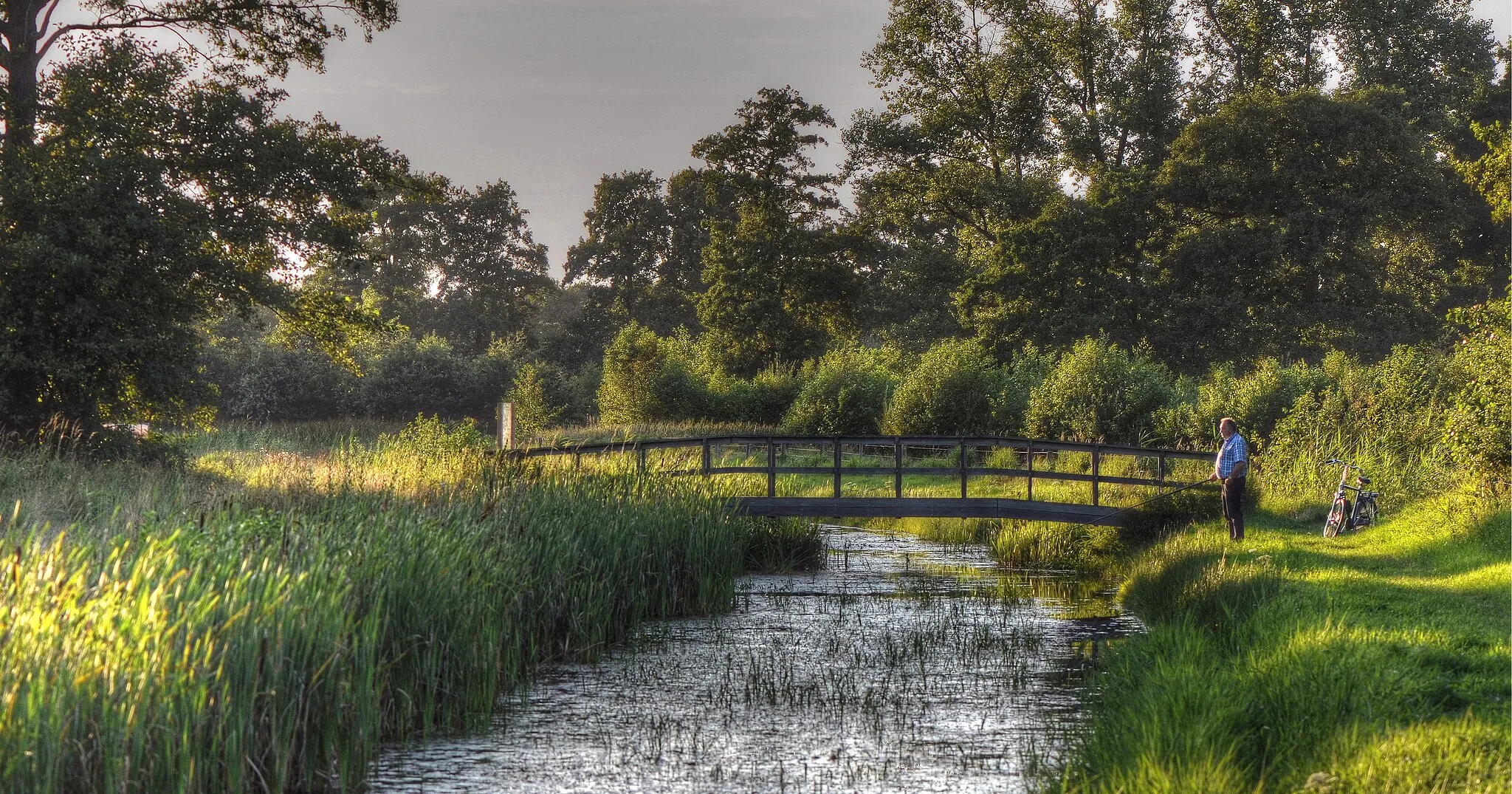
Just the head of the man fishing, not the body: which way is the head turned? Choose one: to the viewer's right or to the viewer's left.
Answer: to the viewer's left

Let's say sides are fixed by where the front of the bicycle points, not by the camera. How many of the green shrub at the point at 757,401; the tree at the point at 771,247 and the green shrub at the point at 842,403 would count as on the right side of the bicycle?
3

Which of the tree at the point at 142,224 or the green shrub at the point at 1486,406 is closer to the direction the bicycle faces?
the tree

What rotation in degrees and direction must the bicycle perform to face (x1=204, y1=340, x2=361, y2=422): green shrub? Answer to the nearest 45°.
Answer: approximately 90° to its right

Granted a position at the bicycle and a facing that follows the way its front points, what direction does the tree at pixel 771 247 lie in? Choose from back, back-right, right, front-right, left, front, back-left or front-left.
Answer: right

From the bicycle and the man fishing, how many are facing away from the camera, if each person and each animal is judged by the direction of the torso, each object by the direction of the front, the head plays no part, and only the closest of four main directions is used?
0

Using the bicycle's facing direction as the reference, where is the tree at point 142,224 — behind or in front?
in front

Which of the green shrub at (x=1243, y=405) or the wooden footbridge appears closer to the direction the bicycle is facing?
the wooden footbridge

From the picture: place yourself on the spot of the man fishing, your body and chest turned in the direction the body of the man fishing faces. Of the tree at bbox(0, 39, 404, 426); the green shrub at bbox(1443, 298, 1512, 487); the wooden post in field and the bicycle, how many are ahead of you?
2

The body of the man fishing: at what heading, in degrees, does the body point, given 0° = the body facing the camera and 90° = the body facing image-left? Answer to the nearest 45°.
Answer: approximately 90°

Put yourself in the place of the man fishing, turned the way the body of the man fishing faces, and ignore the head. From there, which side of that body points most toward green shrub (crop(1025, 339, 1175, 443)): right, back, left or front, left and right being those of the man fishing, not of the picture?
right

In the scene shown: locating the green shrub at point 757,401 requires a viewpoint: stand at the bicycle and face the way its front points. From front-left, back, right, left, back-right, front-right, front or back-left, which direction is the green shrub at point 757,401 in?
right

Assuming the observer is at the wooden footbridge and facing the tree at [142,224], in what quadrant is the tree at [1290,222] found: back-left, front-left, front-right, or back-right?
back-right

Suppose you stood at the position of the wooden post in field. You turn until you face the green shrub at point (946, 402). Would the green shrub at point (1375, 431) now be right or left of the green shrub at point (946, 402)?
right

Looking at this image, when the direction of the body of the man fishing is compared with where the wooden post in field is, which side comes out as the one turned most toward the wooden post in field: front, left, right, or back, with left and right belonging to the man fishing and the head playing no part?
front

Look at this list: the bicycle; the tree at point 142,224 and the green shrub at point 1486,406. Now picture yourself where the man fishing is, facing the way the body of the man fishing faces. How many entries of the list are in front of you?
1
